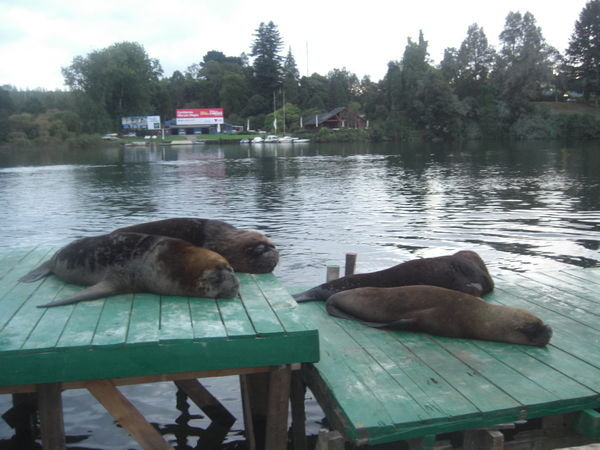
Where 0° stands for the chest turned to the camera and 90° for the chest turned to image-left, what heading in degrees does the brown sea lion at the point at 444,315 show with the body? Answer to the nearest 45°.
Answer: approximately 270°

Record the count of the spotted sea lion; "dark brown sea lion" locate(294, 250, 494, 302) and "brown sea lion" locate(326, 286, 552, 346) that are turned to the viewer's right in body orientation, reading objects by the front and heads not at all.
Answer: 3

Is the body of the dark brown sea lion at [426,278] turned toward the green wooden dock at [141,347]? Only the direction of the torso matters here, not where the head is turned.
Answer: no

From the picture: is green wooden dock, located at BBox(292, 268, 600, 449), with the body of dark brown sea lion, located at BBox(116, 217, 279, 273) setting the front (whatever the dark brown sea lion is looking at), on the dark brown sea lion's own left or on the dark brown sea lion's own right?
on the dark brown sea lion's own right

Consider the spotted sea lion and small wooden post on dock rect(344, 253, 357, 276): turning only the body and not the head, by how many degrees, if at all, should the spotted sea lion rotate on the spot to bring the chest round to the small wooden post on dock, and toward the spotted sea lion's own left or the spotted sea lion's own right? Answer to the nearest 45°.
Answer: approximately 45° to the spotted sea lion's own left

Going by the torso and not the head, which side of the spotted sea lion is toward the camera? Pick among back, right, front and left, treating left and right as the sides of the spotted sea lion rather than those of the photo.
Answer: right

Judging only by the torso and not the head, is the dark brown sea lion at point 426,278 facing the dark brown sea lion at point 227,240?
no

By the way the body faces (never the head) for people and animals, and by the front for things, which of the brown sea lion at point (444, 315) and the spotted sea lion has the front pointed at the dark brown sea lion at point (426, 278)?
the spotted sea lion

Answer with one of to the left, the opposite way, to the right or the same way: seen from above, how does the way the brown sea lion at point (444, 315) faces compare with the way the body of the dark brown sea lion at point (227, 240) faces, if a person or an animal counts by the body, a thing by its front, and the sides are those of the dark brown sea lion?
the same way

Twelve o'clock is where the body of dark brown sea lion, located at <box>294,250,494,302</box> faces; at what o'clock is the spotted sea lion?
The spotted sea lion is roughly at 5 o'clock from the dark brown sea lion.

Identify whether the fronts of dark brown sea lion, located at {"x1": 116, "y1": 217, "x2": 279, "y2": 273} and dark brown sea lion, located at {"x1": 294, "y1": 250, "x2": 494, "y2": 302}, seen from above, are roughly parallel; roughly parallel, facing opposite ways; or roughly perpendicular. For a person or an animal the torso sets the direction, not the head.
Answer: roughly parallel

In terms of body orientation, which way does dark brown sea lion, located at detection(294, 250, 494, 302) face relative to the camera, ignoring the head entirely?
to the viewer's right

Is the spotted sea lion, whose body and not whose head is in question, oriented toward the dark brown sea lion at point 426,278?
yes

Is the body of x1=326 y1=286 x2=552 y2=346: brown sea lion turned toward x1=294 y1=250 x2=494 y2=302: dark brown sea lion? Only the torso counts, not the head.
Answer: no

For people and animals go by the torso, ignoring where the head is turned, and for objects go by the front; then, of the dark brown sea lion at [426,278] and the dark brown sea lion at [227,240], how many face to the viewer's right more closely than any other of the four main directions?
2

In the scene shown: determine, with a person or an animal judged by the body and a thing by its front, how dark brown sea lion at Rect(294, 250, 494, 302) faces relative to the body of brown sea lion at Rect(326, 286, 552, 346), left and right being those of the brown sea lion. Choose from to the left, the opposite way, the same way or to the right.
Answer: the same way

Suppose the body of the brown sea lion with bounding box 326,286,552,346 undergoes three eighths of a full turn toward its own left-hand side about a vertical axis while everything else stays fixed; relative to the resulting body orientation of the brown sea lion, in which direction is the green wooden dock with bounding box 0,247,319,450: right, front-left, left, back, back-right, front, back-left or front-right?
left

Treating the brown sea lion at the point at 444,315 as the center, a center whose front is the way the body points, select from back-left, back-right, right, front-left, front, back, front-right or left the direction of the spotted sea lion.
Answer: back

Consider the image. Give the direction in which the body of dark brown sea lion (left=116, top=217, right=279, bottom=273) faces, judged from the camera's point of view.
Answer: to the viewer's right
